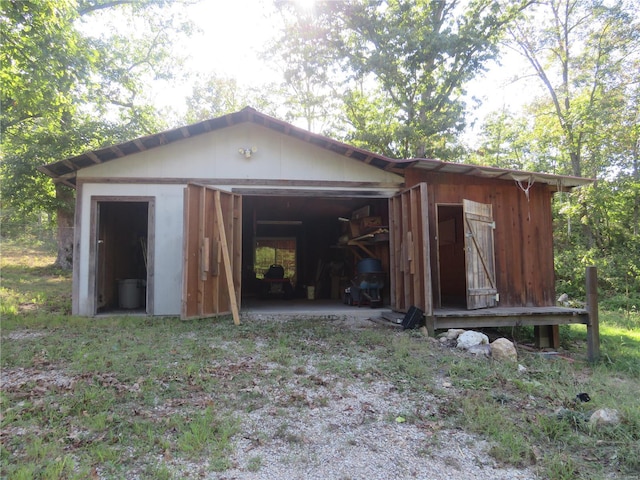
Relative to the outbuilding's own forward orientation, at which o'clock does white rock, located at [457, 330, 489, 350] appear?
The white rock is roughly at 10 o'clock from the outbuilding.

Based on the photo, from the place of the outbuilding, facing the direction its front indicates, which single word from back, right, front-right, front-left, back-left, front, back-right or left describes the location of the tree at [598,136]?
back-left

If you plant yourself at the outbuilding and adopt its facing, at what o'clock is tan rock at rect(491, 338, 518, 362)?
The tan rock is roughly at 10 o'clock from the outbuilding.

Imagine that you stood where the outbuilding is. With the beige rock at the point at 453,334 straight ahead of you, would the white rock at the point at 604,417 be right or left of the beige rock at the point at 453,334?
right

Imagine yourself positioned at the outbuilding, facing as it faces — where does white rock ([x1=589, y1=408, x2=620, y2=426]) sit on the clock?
The white rock is roughly at 11 o'clock from the outbuilding.

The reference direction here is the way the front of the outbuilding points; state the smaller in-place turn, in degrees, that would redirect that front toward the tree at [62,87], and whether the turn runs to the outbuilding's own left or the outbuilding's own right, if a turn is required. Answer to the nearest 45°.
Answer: approximately 135° to the outbuilding's own right

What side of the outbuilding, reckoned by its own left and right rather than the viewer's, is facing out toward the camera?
front

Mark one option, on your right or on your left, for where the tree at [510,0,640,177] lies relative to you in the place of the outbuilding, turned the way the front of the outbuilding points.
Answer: on your left

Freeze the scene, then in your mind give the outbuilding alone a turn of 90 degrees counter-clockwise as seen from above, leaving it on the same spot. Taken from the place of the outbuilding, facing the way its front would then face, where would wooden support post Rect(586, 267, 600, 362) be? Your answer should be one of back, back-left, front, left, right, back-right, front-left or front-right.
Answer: front

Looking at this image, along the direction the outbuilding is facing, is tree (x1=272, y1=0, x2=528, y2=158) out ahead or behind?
behind

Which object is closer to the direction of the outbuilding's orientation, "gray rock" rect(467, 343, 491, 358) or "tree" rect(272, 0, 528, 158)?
the gray rock
